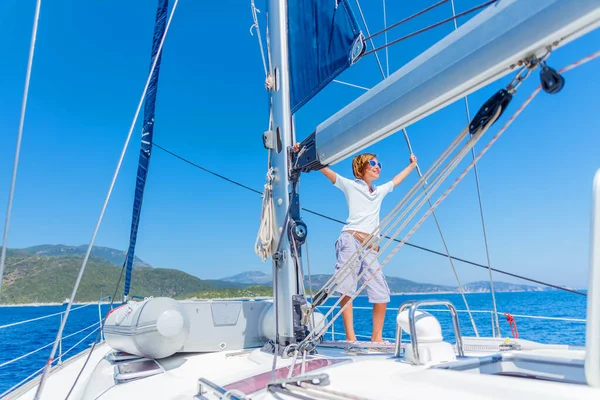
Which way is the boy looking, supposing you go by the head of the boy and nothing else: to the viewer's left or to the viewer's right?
to the viewer's right

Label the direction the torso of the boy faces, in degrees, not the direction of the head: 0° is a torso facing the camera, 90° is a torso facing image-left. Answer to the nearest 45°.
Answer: approximately 315°
